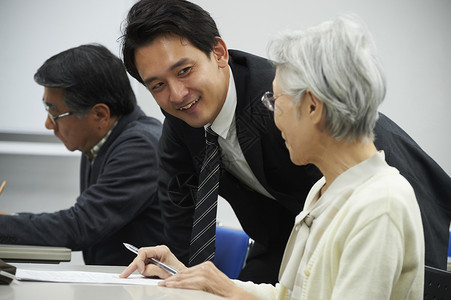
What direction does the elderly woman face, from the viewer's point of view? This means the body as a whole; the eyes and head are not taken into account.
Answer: to the viewer's left

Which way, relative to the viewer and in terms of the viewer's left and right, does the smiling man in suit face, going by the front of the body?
facing the viewer and to the left of the viewer

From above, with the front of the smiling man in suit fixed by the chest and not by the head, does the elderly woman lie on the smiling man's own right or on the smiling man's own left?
on the smiling man's own left

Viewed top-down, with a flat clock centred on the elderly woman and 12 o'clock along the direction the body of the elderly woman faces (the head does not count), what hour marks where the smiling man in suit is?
The smiling man in suit is roughly at 2 o'clock from the elderly woman.

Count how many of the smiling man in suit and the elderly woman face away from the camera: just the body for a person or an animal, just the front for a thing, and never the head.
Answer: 0
